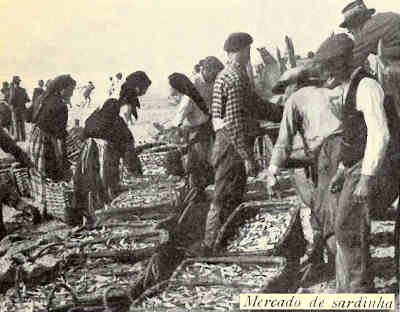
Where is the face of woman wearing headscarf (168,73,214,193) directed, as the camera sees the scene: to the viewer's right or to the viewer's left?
to the viewer's left

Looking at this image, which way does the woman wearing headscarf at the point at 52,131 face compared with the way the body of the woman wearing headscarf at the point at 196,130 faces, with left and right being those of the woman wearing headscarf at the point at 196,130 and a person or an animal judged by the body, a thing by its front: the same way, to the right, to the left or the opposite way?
the opposite way

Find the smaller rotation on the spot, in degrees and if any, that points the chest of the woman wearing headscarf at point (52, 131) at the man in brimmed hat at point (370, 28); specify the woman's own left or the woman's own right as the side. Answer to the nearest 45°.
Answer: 0° — they already face them

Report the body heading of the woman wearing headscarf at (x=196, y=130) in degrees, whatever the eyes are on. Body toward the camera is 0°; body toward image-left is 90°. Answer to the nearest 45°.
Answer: approximately 90°

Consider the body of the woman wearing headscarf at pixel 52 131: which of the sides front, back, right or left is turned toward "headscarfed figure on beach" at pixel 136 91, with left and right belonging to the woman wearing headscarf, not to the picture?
front

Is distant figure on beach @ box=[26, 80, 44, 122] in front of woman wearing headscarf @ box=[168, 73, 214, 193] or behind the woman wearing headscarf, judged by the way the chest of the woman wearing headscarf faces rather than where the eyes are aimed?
in front

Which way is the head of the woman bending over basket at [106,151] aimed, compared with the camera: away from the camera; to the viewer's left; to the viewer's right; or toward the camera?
to the viewer's right

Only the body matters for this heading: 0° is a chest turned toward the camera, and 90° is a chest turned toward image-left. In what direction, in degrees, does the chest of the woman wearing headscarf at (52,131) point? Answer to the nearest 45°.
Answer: approximately 270°
